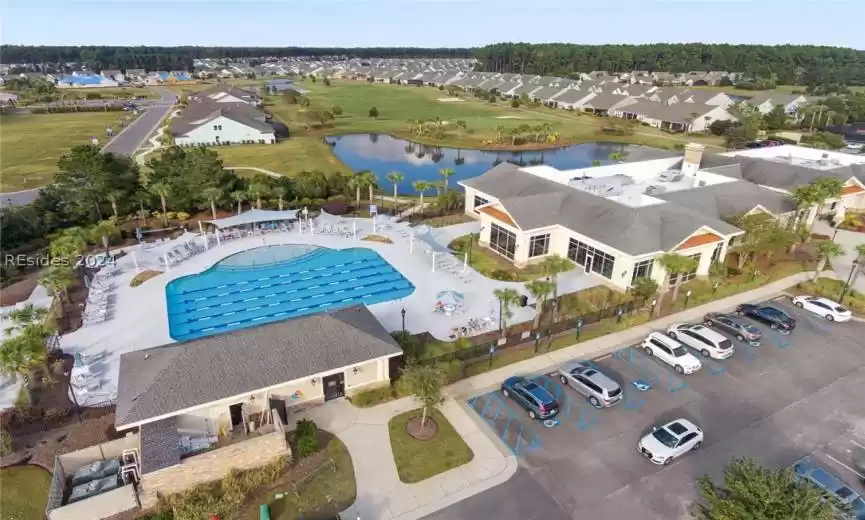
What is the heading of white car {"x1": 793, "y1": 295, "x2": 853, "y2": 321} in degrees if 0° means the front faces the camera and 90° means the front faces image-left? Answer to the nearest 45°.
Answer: approximately 135°

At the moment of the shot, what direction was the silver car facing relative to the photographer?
facing away from the viewer and to the left of the viewer

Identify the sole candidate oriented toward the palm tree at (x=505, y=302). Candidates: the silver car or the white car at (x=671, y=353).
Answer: the silver car

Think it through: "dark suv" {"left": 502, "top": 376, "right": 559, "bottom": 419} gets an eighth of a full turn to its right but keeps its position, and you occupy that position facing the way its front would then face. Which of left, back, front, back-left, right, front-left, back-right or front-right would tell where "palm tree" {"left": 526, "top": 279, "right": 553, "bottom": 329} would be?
front

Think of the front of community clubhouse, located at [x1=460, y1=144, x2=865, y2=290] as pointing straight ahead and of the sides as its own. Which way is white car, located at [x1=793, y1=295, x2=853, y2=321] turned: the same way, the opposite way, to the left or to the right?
the opposite way

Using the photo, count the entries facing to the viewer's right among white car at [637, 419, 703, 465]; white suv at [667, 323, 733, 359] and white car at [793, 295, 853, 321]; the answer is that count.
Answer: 0

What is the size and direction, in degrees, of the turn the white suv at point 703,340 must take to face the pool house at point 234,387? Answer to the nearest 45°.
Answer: approximately 90° to its left

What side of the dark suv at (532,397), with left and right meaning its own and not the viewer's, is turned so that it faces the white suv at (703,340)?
right

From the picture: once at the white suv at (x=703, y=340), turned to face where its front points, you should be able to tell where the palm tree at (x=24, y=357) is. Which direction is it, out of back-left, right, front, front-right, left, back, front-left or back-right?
left

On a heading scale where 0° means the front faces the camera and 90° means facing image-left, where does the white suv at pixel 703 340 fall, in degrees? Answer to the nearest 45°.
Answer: approximately 135°

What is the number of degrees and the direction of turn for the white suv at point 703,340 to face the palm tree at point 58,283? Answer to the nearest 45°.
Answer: approximately 90° to its left

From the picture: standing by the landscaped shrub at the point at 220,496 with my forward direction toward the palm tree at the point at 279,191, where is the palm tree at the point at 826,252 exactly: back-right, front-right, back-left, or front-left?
front-right

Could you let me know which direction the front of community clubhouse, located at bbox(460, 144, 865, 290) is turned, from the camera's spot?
facing the viewer and to the right of the viewer

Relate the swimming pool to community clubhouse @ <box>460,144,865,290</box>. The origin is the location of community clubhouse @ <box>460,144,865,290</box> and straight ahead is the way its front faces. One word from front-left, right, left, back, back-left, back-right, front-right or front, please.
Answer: right

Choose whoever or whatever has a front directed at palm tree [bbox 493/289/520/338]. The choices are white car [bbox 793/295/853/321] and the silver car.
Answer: the silver car

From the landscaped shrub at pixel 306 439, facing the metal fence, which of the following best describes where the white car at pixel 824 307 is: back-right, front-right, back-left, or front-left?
front-right
